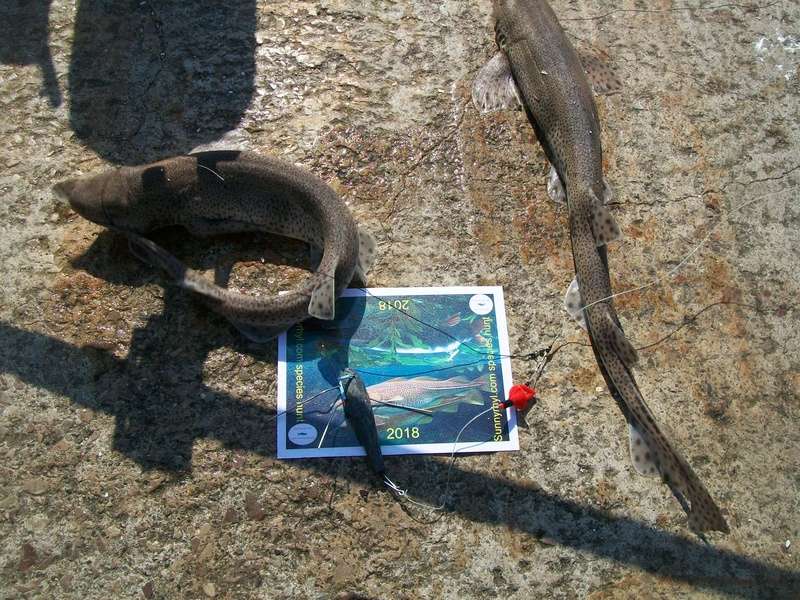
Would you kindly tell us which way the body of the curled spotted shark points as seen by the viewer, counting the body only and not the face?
to the viewer's left

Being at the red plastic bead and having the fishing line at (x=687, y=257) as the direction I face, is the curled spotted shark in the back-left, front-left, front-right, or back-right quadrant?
back-left

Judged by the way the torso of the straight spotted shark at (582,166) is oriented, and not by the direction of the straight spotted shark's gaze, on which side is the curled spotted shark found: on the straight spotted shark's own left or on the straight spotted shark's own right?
on the straight spotted shark's own left

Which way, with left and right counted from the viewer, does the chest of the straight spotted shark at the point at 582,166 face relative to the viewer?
facing away from the viewer

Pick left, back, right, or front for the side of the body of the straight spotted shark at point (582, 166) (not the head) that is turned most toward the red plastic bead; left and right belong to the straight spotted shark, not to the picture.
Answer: back

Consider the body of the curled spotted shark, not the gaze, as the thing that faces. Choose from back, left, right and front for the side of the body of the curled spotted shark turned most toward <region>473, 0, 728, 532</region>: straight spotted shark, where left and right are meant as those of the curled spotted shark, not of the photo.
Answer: back
